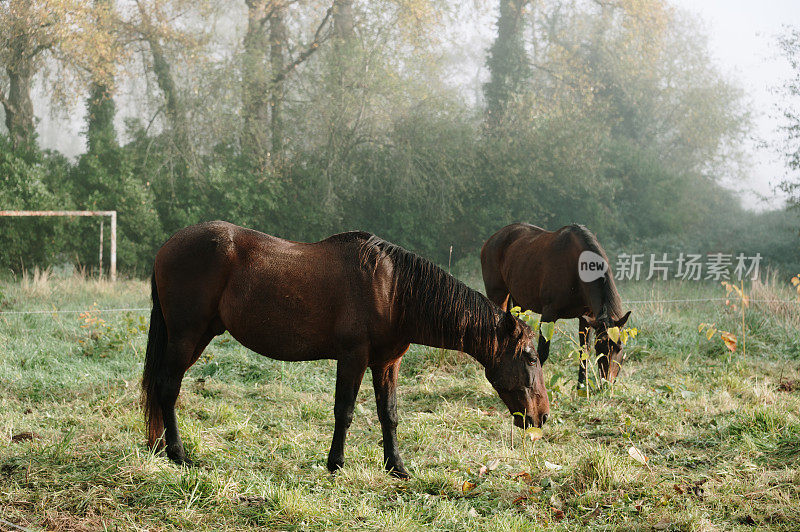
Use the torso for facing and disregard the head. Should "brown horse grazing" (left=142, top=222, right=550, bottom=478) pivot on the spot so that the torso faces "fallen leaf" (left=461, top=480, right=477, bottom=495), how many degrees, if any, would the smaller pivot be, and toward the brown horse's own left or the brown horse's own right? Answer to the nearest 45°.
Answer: approximately 45° to the brown horse's own right

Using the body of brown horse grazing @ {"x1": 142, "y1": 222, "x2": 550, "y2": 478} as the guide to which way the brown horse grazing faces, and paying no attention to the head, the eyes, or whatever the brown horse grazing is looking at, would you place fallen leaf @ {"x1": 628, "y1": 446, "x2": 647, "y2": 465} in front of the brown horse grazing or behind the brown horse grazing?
in front

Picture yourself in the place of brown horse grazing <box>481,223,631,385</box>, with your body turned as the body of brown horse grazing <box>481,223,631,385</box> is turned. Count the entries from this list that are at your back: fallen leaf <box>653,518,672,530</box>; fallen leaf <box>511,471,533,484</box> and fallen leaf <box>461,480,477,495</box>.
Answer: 0

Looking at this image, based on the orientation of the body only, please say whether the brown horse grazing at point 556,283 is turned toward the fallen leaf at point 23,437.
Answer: no

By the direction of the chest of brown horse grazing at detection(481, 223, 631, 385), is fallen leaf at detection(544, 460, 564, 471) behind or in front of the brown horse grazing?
in front

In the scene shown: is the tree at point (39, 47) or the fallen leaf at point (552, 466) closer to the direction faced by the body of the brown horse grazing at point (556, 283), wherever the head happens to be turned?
the fallen leaf

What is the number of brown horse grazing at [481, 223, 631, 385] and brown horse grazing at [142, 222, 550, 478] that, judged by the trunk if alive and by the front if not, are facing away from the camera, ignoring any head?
0

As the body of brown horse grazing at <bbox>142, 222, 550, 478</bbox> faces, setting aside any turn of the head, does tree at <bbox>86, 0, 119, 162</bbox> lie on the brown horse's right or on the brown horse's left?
on the brown horse's left

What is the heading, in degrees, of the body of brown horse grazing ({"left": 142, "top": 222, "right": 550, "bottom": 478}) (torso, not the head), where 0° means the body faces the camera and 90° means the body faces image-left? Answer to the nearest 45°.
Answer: approximately 270°

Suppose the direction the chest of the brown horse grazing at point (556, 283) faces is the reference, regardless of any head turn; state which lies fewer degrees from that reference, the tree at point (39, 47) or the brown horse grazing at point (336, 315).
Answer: the brown horse grazing

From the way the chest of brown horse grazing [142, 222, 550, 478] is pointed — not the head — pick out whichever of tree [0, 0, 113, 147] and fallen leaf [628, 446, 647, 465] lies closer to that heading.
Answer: the fallen leaf

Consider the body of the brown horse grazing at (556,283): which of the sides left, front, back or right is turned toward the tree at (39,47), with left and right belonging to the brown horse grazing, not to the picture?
back

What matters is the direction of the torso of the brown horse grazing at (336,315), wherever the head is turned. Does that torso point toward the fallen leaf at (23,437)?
no
